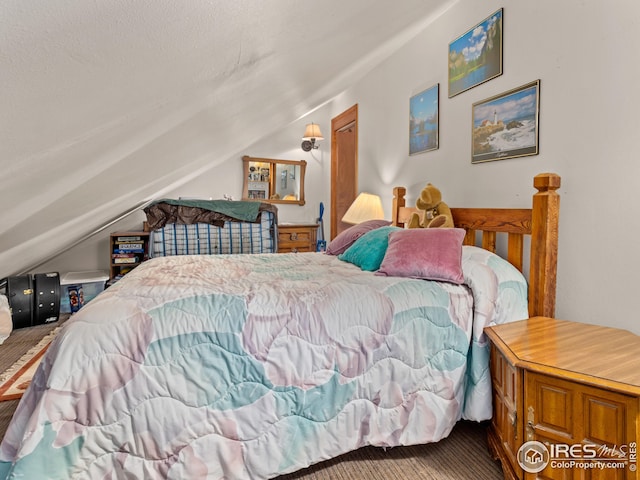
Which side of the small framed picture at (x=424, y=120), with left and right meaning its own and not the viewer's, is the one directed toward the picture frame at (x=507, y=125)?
left

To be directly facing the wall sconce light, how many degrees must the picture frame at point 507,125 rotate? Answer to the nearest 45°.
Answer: approximately 90° to its right

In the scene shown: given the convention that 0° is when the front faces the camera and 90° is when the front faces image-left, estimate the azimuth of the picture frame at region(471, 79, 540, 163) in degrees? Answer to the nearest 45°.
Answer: approximately 45°

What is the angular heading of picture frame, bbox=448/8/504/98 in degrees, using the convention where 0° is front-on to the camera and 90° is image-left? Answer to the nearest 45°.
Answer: approximately 45°

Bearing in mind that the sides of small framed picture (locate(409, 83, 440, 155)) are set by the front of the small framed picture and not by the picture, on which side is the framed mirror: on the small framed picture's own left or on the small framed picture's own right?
on the small framed picture's own right

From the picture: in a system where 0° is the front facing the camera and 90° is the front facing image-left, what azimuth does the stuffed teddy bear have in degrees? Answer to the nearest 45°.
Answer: approximately 45°

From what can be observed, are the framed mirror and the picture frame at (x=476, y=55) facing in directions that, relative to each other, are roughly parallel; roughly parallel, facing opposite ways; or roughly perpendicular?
roughly perpendicular

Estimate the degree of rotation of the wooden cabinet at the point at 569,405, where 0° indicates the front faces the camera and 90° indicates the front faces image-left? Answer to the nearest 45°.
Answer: approximately 45°

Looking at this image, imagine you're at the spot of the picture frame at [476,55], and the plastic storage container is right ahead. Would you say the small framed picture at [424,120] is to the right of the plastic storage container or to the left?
right

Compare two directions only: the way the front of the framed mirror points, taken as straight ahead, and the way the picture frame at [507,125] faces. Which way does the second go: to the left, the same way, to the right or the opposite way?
to the right

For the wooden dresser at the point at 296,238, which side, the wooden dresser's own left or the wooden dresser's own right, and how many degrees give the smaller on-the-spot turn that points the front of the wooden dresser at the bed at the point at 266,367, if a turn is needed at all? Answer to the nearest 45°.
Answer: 0° — it already faces it

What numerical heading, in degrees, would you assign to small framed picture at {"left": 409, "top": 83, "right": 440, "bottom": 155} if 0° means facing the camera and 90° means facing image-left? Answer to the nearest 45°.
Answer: approximately 45°

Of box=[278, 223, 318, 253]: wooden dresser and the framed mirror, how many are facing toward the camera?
2

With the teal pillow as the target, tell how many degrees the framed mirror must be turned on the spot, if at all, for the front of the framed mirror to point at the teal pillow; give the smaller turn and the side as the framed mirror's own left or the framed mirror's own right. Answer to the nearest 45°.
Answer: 0° — it already faces it

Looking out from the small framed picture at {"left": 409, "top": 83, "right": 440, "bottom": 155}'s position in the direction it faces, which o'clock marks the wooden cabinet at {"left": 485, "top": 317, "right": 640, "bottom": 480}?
The wooden cabinet is roughly at 10 o'clock from the small framed picture.
